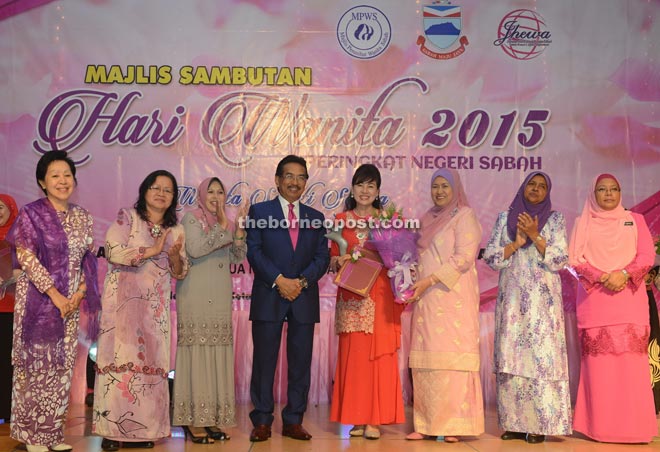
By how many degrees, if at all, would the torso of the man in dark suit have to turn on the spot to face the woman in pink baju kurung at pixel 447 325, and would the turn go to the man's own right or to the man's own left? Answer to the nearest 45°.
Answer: approximately 90° to the man's own left

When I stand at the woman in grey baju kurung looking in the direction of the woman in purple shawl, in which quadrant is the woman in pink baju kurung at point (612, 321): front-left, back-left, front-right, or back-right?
back-left

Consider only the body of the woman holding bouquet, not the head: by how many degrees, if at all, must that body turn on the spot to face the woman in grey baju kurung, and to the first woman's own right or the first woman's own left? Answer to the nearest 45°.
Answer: approximately 90° to the first woman's own right

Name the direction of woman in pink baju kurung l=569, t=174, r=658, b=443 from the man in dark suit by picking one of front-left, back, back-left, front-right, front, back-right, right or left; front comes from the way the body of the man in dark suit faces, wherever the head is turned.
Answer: left

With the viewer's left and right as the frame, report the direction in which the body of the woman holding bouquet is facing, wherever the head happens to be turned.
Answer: facing the viewer

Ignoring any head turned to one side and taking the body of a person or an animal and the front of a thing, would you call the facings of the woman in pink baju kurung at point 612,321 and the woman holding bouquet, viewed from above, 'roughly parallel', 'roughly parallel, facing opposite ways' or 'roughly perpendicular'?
roughly parallel

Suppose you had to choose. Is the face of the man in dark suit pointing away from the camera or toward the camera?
toward the camera

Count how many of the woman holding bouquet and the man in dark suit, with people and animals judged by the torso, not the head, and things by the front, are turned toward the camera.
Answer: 2

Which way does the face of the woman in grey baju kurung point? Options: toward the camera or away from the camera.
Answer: toward the camera

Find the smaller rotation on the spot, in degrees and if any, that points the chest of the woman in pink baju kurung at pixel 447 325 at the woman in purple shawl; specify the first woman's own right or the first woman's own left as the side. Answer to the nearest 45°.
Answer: approximately 45° to the first woman's own right

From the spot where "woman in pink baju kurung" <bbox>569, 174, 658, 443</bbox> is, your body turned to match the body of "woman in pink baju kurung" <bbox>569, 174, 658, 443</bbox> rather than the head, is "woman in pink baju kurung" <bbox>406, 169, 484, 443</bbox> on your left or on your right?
on your right

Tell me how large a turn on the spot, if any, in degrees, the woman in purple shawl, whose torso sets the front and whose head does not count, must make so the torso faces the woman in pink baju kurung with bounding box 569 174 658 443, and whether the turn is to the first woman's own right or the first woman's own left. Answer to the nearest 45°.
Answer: approximately 45° to the first woman's own left

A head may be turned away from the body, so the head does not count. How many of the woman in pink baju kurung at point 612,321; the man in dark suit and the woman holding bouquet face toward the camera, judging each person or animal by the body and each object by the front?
3

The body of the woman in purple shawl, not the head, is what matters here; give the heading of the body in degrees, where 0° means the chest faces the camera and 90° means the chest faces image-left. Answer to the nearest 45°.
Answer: approximately 315°

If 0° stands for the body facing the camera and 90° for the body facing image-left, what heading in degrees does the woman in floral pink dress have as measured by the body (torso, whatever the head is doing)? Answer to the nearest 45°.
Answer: approximately 315°

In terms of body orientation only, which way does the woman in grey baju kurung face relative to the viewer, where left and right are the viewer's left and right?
facing the viewer and to the right of the viewer
